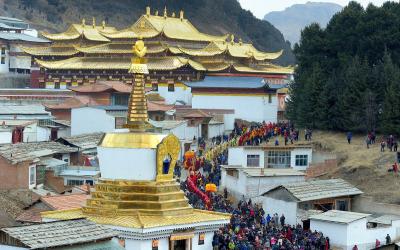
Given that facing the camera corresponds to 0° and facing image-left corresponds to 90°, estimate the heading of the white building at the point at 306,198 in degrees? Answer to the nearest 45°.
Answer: approximately 315°

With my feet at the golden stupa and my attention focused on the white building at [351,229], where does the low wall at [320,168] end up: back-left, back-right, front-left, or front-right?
front-left

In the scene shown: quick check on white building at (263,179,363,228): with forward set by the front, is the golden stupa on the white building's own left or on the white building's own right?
on the white building's own right

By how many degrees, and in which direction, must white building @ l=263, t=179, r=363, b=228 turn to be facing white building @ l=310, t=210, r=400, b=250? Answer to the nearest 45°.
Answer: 0° — it already faces it

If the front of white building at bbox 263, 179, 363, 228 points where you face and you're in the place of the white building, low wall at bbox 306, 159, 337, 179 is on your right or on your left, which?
on your left
